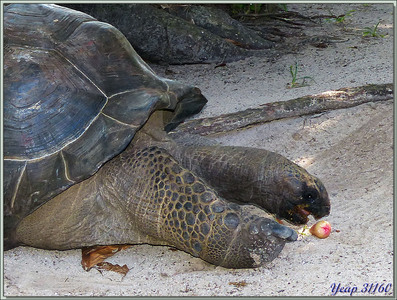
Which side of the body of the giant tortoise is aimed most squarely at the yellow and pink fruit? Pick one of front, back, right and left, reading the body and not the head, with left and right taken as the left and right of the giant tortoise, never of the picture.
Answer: front

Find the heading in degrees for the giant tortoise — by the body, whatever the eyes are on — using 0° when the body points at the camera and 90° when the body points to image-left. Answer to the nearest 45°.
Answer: approximately 270°

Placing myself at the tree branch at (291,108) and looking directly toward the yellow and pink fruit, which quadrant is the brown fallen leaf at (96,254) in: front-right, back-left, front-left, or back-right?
front-right

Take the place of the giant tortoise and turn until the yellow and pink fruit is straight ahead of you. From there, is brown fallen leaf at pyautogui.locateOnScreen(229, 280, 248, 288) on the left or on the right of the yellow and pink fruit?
right
